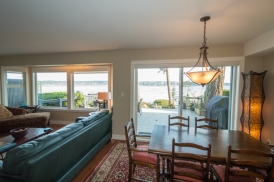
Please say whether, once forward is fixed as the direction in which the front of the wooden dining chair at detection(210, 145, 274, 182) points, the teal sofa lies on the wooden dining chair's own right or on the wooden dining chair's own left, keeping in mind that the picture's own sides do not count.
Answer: on the wooden dining chair's own left

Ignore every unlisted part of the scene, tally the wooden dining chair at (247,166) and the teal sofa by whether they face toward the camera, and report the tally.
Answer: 0

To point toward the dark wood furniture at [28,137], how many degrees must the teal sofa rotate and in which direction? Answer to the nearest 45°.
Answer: approximately 45° to its right

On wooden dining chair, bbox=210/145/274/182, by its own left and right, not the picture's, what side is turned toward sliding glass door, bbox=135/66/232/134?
front

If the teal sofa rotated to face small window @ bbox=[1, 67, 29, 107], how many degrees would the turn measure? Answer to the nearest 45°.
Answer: approximately 45° to its right

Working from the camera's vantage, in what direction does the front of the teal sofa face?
facing away from the viewer and to the left of the viewer

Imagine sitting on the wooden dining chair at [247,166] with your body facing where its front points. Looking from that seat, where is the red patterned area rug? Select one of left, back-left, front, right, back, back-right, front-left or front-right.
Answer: front-left

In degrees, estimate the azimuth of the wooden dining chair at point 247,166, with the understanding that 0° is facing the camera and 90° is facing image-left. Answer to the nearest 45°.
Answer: approximately 135°

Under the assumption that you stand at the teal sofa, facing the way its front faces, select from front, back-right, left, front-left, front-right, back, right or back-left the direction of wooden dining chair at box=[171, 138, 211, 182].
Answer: back

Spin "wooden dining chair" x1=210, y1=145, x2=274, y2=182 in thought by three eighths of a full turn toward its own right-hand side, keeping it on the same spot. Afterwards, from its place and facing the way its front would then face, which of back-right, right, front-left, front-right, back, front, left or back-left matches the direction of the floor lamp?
left

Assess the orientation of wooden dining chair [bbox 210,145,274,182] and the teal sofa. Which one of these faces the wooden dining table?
the wooden dining chair
